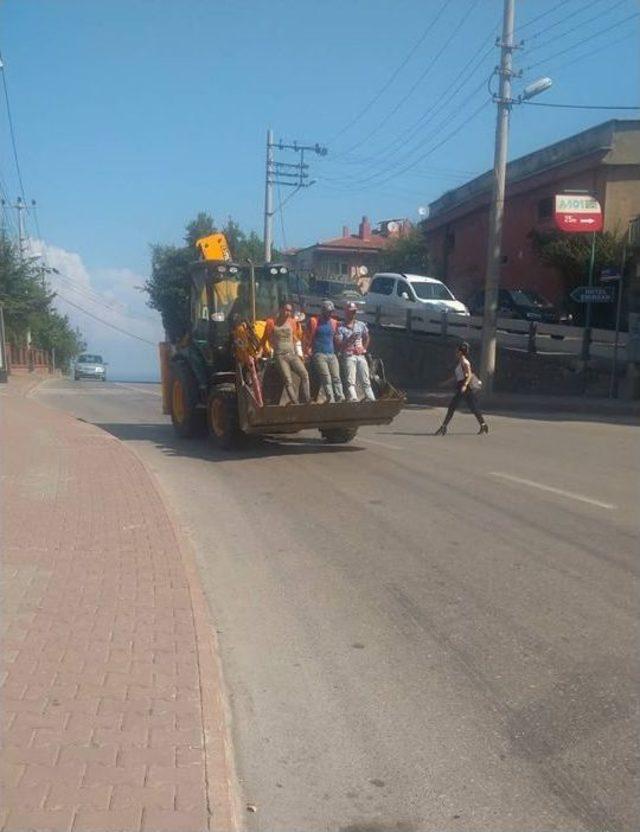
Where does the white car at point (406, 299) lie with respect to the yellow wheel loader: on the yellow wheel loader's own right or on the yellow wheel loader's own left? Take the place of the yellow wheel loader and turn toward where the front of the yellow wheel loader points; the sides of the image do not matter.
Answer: on the yellow wheel loader's own left

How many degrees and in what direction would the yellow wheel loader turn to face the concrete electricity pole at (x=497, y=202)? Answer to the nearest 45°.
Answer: approximately 90° to its left

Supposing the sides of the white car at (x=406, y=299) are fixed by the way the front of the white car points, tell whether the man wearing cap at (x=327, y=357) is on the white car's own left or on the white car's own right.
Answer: on the white car's own right

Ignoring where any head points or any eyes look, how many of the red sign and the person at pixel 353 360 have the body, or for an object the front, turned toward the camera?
2

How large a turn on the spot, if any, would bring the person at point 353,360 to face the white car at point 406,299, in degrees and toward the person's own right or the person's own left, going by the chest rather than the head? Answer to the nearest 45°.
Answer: approximately 180°

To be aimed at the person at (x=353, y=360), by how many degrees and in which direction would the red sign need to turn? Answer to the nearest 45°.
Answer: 0° — it already faces them
